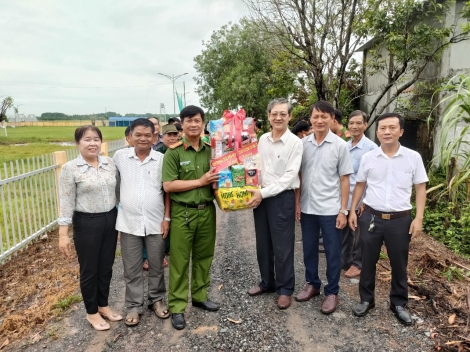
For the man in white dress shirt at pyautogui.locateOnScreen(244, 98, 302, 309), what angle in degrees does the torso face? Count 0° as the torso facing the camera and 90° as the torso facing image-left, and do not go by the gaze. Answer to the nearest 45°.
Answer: approximately 45°

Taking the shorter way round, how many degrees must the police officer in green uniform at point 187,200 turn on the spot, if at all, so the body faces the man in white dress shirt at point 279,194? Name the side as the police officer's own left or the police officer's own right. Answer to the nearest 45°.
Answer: approximately 45° to the police officer's own left

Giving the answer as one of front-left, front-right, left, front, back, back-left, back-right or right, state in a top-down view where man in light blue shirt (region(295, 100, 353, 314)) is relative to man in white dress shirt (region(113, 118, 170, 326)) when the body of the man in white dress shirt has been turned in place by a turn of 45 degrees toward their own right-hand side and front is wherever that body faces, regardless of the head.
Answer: back-left

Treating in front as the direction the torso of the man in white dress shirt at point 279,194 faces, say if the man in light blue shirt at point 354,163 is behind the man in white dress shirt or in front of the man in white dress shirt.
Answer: behind

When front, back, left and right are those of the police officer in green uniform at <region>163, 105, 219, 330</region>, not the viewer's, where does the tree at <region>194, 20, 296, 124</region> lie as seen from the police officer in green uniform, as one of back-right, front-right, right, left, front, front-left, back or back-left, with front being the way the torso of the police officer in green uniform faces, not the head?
back-left

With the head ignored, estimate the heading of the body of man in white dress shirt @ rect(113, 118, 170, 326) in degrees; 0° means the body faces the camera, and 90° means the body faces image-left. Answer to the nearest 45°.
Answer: approximately 0°

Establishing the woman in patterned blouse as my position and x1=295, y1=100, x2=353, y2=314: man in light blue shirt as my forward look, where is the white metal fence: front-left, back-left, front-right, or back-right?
back-left

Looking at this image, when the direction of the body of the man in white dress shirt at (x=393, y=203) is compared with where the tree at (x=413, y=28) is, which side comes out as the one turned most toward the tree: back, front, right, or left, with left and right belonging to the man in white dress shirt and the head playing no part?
back

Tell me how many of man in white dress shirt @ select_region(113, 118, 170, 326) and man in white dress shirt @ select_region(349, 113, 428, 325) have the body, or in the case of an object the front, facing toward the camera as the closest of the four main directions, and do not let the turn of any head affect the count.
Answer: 2

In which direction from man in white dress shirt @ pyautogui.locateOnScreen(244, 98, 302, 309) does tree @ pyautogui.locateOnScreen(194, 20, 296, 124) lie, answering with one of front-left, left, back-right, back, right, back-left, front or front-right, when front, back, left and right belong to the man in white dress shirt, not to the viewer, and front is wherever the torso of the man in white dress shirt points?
back-right

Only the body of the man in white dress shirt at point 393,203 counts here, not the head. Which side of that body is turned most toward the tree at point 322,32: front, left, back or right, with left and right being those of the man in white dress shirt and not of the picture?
back

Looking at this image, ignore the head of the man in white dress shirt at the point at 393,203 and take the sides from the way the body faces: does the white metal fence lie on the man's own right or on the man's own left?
on the man's own right
